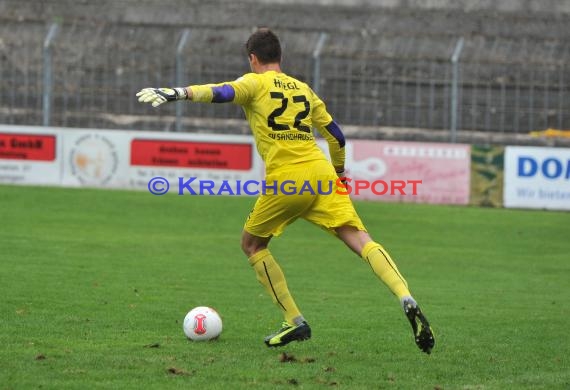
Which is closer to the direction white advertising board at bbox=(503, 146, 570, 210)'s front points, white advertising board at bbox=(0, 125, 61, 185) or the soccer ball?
the soccer ball

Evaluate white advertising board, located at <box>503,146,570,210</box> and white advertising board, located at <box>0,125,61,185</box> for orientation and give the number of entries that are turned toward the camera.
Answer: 2

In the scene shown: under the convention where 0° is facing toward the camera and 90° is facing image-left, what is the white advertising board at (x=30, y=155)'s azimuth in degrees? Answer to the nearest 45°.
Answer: approximately 0°

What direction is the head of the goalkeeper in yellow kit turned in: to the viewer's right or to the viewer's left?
to the viewer's left

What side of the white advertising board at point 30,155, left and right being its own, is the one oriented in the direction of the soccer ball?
front

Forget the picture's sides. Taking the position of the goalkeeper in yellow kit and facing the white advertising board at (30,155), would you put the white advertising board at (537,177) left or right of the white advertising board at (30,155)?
right

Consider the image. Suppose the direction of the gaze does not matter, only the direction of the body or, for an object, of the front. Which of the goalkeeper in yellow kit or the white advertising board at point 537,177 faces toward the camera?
the white advertising board

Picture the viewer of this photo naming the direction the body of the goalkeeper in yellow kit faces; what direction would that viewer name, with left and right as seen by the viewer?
facing away from the viewer and to the left of the viewer

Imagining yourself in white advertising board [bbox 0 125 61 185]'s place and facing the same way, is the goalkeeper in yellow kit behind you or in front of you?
in front

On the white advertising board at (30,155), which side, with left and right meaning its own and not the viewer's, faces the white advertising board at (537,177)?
left

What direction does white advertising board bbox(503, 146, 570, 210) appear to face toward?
toward the camera

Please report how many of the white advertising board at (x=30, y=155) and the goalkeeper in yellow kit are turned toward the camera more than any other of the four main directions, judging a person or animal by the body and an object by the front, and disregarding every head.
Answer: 1
